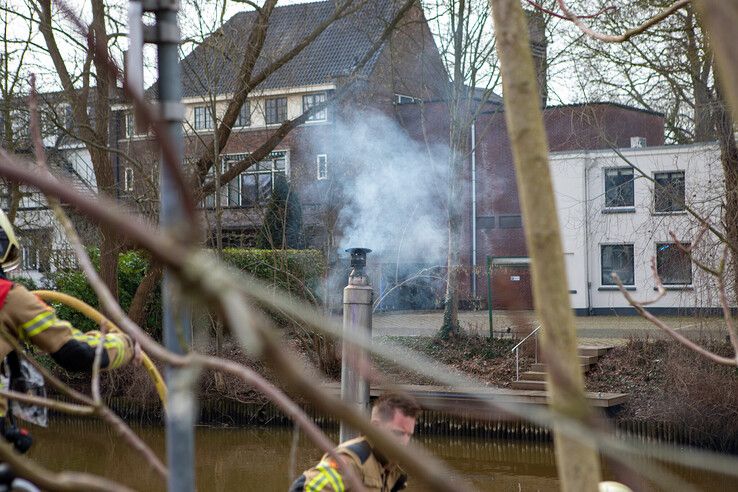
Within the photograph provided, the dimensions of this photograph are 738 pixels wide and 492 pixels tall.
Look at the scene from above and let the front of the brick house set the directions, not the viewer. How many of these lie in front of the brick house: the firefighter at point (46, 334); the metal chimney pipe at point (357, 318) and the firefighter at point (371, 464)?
3

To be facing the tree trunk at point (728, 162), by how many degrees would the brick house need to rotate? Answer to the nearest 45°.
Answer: approximately 45° to its left

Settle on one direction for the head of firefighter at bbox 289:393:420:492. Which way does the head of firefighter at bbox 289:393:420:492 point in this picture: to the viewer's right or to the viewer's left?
to the viewer's right

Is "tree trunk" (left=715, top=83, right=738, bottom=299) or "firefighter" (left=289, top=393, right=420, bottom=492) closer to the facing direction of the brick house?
the firefighter

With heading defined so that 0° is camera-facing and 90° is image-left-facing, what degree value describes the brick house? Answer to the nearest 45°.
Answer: approximately 0°

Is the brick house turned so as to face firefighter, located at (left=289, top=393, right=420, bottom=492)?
yes

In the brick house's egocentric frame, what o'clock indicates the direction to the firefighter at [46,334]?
The firefighter is roughly at 12 o'clock from the brick house.

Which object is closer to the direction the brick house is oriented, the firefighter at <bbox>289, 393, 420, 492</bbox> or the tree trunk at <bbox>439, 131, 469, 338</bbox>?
the firefighter
